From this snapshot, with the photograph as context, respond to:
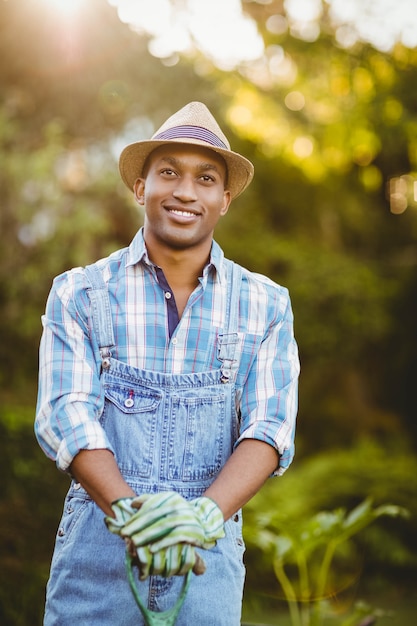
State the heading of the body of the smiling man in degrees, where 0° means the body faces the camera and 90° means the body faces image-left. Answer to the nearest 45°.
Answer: approximately 0°

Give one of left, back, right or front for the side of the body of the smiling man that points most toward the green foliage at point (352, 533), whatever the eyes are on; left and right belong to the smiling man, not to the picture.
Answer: back
